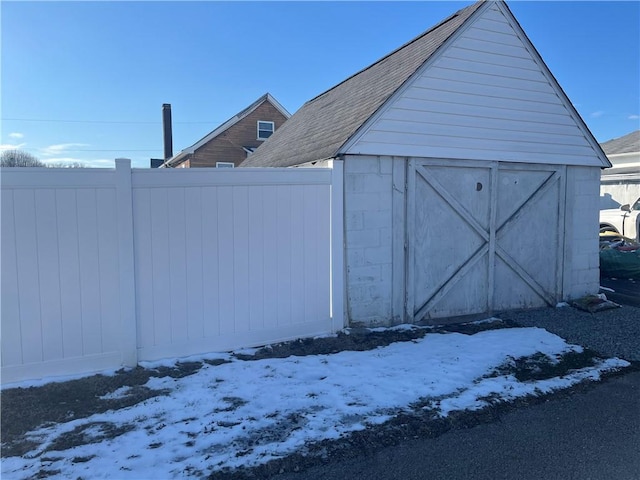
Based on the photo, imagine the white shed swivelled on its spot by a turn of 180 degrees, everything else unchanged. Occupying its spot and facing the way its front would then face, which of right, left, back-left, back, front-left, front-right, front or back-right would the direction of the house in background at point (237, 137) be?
front

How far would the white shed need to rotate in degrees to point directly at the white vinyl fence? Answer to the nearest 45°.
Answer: approximately 90° to its right

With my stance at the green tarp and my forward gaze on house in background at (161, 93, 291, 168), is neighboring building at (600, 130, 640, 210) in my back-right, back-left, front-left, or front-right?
front-right

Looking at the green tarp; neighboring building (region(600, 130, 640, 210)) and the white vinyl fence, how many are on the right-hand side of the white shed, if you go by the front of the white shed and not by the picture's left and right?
1

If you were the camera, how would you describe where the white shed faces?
facing the viewer and to the right of the viewer

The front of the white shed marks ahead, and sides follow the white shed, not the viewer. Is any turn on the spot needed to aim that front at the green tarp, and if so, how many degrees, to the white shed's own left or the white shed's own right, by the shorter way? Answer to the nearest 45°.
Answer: approximately 90° to the white shed's own left

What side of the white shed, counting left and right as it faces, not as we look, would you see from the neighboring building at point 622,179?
left

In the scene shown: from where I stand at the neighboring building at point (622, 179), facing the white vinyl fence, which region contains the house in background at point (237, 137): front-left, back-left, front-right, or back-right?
front-right
